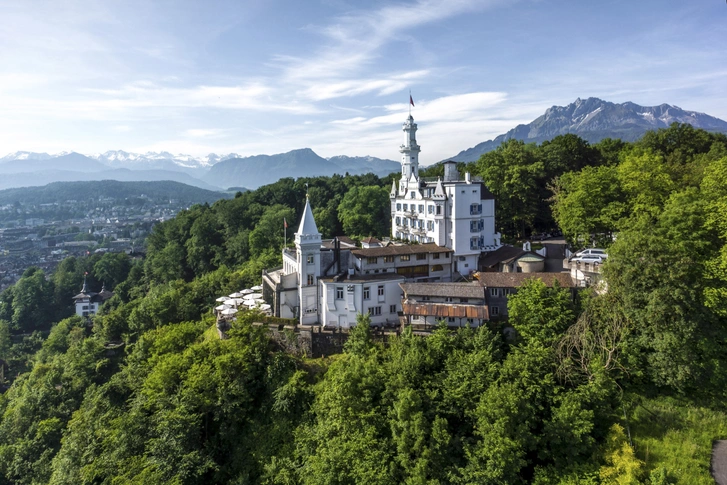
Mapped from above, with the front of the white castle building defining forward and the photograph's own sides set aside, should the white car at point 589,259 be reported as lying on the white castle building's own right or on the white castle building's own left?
on the white castle building's own left

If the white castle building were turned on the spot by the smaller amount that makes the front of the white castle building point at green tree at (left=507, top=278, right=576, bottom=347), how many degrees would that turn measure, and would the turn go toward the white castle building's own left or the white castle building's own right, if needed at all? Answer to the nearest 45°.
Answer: approximately 45° to the white castle building's own left

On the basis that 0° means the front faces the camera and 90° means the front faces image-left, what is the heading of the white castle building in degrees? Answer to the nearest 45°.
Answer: approximately 45°
